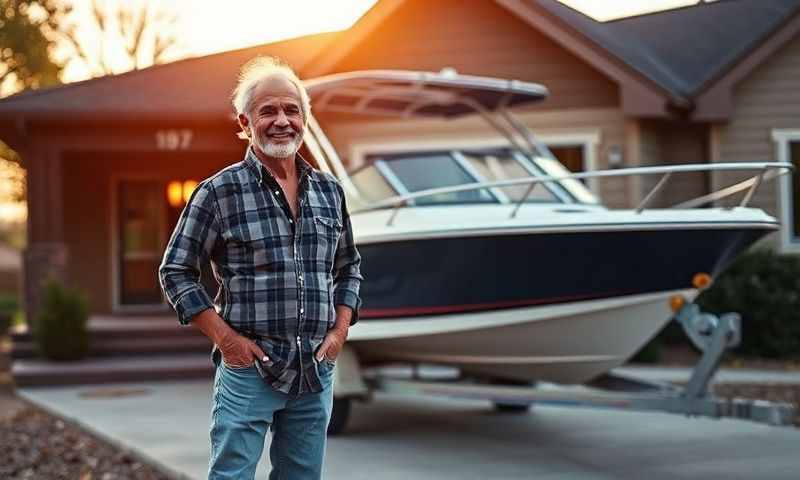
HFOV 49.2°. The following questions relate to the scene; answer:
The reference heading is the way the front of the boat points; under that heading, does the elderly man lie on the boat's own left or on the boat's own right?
on the boat's own right

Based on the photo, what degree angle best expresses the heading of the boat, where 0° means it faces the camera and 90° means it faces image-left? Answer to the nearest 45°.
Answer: approximately 315°

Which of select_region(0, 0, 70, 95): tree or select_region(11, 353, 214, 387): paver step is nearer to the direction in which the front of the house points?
the paver step

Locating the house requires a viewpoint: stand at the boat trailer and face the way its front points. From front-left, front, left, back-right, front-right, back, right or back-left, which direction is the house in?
left

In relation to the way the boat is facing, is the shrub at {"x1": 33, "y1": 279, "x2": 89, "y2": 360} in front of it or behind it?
behind

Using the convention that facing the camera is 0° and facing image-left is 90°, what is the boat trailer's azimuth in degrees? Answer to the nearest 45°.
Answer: approximately 270°

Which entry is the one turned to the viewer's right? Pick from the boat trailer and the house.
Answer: the boat trailer

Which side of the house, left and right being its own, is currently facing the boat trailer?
front

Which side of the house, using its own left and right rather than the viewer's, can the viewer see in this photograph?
front

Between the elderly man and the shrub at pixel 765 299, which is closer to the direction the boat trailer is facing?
the shrub

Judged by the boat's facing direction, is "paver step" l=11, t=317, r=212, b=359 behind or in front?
behind

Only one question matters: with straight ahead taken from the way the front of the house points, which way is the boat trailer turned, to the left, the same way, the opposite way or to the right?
to the left

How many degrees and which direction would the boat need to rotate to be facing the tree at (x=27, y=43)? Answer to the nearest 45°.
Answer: approximately 180°

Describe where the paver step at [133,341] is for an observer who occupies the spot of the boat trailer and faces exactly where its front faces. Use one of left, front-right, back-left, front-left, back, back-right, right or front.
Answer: back-left

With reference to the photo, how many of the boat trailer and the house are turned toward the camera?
1
